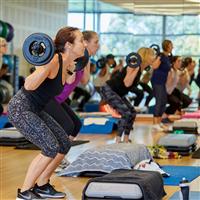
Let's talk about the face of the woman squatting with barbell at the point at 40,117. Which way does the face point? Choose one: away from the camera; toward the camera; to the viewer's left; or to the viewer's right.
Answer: to the viewer's right

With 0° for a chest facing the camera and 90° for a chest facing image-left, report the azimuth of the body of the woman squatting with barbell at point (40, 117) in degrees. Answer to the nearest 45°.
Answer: approximately 270°

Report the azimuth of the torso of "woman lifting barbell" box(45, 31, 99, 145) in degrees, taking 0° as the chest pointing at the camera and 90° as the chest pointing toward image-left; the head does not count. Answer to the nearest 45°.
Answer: approximately 270°

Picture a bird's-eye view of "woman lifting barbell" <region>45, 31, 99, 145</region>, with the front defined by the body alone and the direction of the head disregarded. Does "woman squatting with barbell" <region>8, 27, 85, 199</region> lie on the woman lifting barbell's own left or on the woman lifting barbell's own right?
on the woman lifting barbell's own right

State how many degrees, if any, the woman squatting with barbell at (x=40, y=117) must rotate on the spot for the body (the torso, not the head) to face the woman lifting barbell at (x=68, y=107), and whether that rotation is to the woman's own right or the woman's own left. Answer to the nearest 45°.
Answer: approximately 90° to the woman's own left
